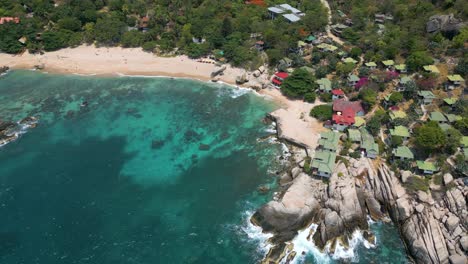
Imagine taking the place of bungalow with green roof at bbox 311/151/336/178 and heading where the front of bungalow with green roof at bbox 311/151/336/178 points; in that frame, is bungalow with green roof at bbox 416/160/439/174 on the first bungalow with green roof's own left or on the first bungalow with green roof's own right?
on the first bungalow with green roof's own left

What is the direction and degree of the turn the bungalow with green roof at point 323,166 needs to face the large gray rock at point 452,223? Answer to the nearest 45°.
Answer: approximately 90° to its left

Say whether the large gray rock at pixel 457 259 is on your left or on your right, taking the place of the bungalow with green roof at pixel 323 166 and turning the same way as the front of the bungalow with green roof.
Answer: on your left

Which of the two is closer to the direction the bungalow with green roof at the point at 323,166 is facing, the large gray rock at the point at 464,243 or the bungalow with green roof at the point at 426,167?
the large gray rock

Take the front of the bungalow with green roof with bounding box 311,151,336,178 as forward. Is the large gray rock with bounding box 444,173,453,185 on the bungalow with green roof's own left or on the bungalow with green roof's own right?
on the bungalow with green roof's own left
